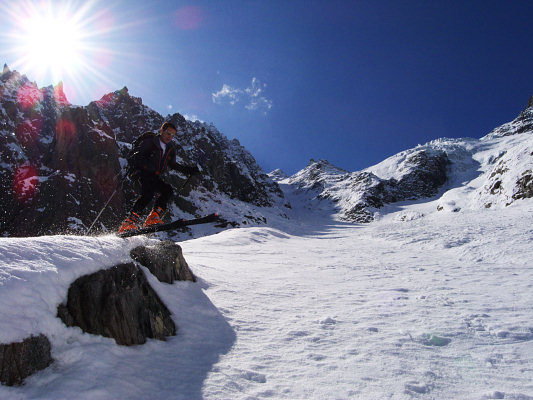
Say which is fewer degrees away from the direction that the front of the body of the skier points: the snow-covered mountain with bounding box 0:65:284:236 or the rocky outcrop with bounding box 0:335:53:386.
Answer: the rocky outcrop

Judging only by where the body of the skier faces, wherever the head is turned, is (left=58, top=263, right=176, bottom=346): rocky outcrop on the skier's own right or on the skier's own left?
on the skier's own right

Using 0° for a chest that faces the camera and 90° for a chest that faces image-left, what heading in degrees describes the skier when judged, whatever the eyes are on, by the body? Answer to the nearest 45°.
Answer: approximately 315°

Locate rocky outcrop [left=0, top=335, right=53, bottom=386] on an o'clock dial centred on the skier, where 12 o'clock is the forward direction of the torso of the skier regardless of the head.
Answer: The rocky outcrop is roughly at 2 o'clock from the skier.
